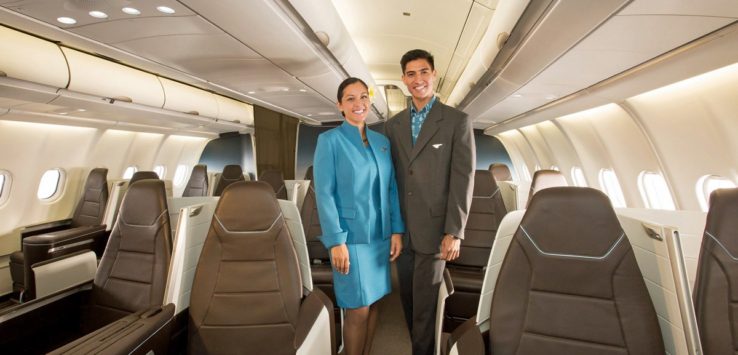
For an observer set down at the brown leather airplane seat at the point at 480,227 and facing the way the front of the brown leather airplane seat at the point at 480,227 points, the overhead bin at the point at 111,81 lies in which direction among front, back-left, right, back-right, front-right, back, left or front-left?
front-right

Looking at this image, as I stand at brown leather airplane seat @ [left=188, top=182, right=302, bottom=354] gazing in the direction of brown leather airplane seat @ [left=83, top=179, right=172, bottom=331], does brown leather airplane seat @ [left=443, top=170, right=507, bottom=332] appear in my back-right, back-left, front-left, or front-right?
back-right

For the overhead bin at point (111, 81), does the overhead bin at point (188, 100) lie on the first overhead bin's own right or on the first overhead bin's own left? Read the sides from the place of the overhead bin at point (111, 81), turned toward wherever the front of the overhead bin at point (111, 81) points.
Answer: on the first overhead bin's own left

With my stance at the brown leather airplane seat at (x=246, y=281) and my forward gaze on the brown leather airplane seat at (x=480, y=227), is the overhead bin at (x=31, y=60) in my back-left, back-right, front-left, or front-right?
back-left

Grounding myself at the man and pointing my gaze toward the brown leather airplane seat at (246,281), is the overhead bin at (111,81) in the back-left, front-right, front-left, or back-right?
front-right

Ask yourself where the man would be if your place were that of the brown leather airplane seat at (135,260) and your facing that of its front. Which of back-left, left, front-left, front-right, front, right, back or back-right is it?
left

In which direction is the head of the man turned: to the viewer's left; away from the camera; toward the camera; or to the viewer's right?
toward the camera

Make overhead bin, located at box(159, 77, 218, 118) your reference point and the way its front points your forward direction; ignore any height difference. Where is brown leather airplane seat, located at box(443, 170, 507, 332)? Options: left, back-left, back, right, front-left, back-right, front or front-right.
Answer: front

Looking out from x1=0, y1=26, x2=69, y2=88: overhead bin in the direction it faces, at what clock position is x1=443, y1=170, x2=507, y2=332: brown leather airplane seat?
The brown leather airplane seat is roughly at 12 o'clock from the overhead bin.

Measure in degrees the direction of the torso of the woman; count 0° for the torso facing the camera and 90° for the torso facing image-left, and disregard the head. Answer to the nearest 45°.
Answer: approximately 315°
